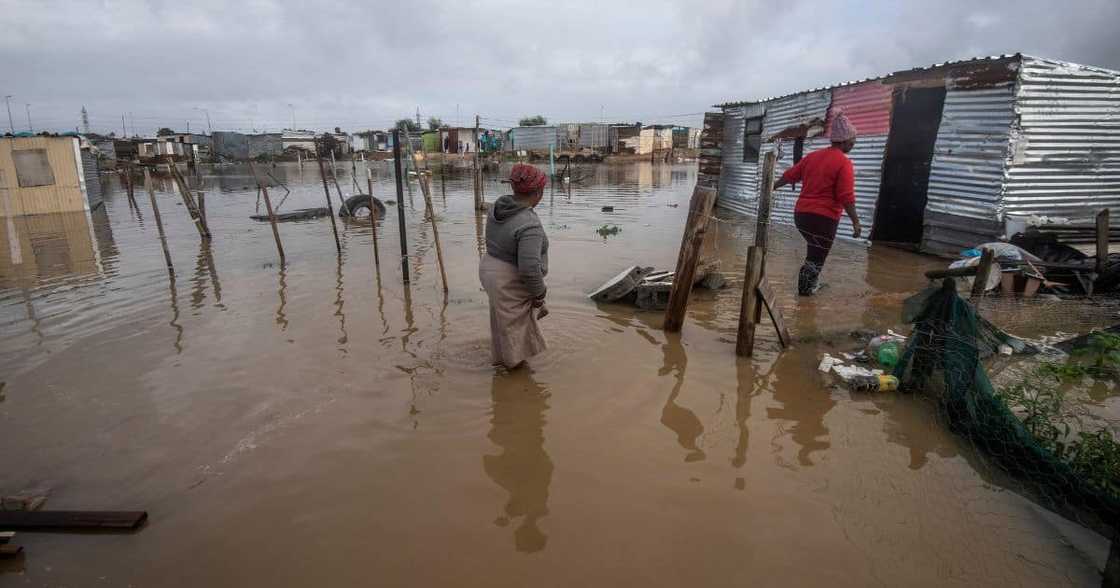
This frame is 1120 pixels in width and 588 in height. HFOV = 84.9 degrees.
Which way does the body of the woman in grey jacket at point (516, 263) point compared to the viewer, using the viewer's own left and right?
facing away from the viewer and to the right of the viewer

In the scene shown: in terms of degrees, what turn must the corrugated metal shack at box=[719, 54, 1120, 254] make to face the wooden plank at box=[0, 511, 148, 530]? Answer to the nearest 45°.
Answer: approximately 45° to its left

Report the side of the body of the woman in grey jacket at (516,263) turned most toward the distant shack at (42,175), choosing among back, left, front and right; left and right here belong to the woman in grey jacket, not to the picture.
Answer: left

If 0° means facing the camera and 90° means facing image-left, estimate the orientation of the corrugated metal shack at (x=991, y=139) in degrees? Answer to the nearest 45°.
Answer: approximately 45°

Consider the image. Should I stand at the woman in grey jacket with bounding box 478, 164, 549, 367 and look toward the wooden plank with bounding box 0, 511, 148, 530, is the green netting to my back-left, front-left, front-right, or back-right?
back-left

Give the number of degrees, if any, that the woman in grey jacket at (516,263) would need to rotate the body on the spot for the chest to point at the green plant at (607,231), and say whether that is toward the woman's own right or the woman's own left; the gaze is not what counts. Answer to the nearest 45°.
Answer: approximately 45° to the woman's own left

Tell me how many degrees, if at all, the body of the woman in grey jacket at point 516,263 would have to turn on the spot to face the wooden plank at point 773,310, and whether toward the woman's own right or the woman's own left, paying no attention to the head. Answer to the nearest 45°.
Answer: approximately 45° to the woman's own right

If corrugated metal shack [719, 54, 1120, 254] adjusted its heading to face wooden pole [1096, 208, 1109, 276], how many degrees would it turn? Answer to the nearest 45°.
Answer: approximately 45° to its left

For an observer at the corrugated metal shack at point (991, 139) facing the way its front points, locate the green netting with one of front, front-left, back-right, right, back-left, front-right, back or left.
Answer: front-left
